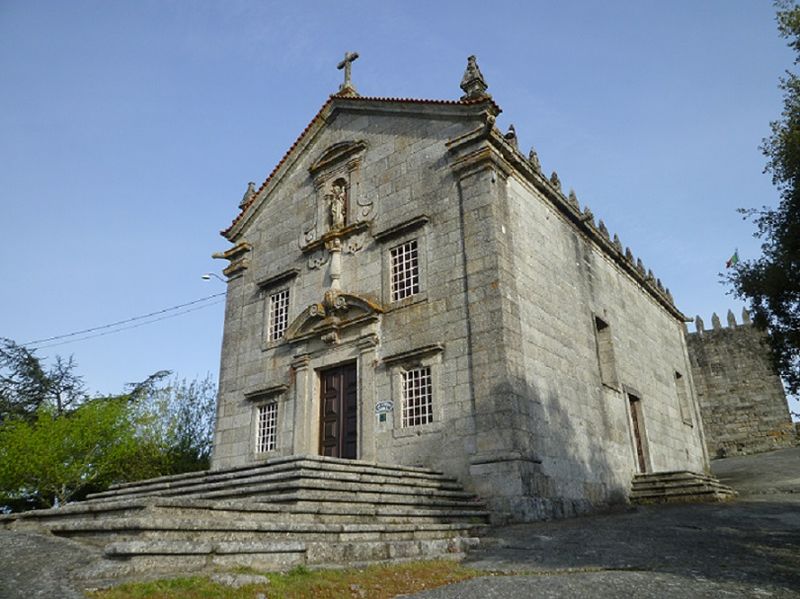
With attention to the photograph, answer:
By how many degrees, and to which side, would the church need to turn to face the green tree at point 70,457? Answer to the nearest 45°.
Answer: approximately 90° to its right

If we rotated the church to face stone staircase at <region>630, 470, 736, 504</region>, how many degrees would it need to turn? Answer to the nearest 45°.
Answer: approximately 135° to its left

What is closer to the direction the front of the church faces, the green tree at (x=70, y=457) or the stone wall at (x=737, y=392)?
the green tree

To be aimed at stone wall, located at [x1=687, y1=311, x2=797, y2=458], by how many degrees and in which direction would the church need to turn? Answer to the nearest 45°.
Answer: approximately 180°

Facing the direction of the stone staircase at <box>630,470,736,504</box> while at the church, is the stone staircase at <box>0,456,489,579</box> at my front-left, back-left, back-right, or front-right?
back-right

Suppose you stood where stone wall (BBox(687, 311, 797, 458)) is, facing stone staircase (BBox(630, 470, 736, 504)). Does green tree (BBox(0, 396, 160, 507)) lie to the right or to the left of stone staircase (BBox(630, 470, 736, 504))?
right

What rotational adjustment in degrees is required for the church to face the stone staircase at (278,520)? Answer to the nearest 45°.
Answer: approximately 45° to its left

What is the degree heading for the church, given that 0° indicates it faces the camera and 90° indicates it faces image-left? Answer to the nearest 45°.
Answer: approximately 45°
